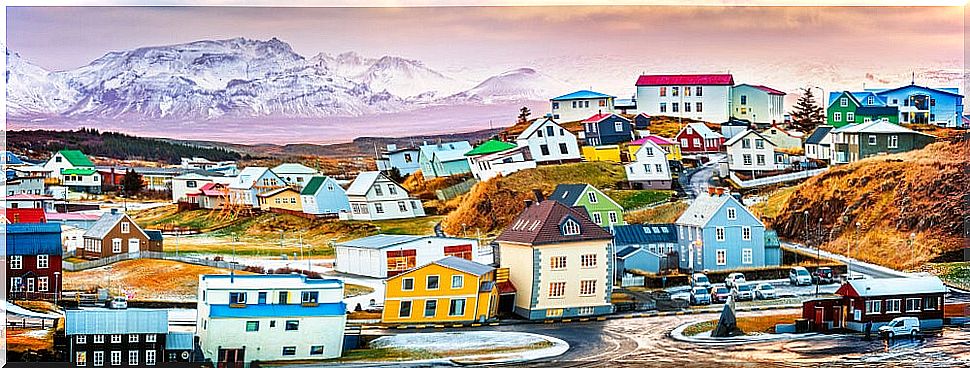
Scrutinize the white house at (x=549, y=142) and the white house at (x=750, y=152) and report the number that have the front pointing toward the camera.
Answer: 2

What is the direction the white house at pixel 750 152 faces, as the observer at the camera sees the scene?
facing the viewer

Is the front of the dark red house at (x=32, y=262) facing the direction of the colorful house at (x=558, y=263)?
no

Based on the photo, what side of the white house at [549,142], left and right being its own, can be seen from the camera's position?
front

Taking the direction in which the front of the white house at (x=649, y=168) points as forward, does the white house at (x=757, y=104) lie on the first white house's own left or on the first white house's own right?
on the first white house's own left

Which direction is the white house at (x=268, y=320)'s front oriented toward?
toward the camera

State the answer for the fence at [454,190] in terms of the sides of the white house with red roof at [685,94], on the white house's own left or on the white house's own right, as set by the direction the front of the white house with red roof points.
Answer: on the white house's own right

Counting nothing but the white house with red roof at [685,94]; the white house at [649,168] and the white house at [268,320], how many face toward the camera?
3

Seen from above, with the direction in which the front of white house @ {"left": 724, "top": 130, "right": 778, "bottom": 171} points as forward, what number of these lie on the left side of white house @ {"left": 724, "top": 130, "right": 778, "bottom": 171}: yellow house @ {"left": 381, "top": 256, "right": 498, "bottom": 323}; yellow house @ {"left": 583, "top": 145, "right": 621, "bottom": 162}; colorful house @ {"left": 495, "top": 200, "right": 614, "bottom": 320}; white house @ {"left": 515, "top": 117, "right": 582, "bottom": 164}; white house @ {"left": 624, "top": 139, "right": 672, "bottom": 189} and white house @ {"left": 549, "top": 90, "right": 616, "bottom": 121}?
0

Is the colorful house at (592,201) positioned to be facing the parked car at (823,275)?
no

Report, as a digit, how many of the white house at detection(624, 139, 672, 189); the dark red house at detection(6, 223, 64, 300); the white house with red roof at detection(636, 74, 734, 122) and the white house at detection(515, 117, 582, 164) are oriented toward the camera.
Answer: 4

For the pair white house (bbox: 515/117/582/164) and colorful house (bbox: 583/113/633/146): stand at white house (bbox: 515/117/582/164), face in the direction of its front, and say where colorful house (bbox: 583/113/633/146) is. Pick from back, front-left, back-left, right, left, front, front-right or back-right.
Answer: left

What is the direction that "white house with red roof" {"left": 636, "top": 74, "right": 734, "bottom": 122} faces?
toward the camera

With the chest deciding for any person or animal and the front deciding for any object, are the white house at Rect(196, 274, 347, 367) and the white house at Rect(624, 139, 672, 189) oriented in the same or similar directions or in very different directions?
same or similar directions

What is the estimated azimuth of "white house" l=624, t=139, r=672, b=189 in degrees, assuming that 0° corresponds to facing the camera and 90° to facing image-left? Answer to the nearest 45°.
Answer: approximately 0°

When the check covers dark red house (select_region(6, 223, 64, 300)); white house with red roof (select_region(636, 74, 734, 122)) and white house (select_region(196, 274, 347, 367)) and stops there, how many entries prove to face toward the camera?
3
